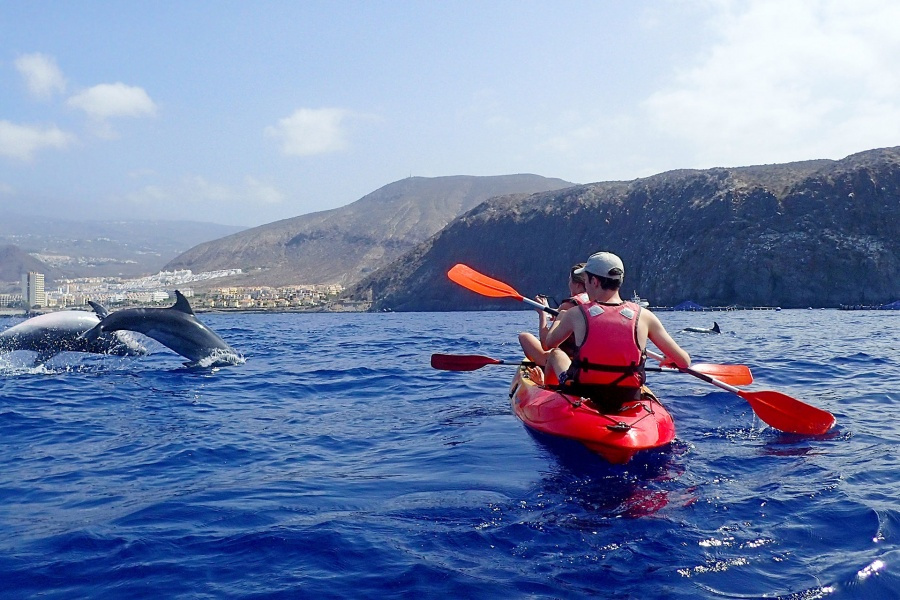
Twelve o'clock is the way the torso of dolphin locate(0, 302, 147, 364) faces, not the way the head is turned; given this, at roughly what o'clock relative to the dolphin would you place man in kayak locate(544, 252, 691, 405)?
The man in kayak is roughly at 2 o'clock from the dolphin.

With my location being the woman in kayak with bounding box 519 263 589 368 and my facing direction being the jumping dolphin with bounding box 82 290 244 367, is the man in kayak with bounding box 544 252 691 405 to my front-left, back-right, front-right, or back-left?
back-left

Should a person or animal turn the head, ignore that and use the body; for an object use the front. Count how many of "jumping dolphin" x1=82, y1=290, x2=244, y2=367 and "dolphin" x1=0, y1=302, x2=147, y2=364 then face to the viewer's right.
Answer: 2

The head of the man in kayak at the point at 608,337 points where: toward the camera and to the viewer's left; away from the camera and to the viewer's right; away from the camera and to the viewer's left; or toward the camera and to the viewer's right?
away from the camera and to the viewer's left

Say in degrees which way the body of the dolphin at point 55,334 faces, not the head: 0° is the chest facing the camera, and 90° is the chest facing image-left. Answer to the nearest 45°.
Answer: approximately 270°

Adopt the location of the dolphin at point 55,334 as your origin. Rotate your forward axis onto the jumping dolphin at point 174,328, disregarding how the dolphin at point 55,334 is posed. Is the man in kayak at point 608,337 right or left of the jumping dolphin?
right

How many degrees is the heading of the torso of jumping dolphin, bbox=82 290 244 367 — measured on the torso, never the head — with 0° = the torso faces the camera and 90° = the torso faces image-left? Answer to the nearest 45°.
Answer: approximately 270°
